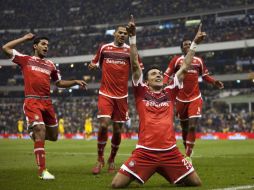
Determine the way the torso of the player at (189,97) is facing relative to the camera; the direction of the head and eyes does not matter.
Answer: toward the camera

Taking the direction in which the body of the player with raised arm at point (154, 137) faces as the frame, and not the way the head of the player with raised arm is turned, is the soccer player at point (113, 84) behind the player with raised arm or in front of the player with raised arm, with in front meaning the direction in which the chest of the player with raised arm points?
behind

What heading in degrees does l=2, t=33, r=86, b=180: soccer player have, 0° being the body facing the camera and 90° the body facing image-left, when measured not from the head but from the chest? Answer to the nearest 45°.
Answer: approximately 315°

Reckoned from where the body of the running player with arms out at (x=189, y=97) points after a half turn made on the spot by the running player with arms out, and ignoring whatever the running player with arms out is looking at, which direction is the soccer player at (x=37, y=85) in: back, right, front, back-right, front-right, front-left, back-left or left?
back-left

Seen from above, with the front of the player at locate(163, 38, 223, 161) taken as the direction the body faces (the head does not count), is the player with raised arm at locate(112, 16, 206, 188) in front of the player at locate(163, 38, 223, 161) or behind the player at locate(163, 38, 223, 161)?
in front

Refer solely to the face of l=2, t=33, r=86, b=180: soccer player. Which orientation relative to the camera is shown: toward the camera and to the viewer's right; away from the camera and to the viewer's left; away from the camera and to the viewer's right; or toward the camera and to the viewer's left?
toward the camera and to the viewer's right

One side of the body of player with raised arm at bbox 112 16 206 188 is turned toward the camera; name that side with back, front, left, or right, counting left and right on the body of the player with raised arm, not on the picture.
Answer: front

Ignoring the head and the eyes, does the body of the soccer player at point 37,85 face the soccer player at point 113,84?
no

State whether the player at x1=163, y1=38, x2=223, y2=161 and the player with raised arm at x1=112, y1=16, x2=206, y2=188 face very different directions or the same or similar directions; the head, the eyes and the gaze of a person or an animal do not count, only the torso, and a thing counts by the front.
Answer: same or similar directions

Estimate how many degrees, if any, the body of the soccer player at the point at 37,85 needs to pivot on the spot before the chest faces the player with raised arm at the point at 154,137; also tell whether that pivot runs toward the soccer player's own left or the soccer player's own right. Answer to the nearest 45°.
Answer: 0° — they already face them

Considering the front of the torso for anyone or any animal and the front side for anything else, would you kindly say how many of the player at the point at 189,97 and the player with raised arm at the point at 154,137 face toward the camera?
2

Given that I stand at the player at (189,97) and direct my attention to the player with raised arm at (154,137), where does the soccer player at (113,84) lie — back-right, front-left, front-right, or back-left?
front-right

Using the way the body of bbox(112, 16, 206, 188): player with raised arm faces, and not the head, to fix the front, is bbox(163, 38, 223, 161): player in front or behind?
behind

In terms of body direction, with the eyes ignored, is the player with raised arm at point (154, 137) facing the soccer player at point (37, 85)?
no
